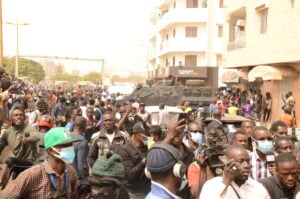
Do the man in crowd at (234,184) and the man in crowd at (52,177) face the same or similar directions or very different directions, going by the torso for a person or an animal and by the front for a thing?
same or similar directions

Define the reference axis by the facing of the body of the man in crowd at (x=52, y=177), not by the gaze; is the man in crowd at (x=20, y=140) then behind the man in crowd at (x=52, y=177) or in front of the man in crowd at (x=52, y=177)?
behind

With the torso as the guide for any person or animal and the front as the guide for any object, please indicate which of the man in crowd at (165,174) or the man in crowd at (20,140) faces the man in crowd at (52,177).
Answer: the man in crowd at (20,140)

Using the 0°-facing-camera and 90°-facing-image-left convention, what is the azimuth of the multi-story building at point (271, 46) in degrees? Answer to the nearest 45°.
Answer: approximately 45°

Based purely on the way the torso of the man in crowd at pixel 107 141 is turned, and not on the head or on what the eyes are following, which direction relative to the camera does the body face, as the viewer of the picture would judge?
toward the camera

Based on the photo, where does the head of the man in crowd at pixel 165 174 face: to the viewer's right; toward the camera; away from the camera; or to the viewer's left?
away from the camera

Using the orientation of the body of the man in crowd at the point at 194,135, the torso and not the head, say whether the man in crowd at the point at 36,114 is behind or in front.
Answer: behind

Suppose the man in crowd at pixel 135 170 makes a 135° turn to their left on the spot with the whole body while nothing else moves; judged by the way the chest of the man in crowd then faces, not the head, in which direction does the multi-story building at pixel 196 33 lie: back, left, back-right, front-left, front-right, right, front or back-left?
front

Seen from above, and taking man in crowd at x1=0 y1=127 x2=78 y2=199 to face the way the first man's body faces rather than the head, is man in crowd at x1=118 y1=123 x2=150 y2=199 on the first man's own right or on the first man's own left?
on the first man's own left

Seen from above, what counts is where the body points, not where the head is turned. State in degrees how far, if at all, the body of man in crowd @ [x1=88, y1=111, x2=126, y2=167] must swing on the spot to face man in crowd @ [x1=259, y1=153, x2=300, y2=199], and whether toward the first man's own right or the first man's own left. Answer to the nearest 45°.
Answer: approximately 45° to the first man's own left

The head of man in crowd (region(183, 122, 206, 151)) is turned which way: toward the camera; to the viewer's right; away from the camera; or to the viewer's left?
toward the camera

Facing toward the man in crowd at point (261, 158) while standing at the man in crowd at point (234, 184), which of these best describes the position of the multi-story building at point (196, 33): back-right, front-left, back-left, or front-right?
front-left

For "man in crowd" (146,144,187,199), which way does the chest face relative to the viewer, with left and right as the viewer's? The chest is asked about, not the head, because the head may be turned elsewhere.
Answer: facing away from the viewer and to the right of the viewer

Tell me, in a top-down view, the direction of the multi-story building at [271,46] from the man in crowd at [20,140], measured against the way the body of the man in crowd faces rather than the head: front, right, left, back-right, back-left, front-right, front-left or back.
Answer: back-left

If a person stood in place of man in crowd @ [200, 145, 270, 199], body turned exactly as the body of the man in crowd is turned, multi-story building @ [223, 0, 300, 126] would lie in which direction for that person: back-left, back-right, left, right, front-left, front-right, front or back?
back-left
